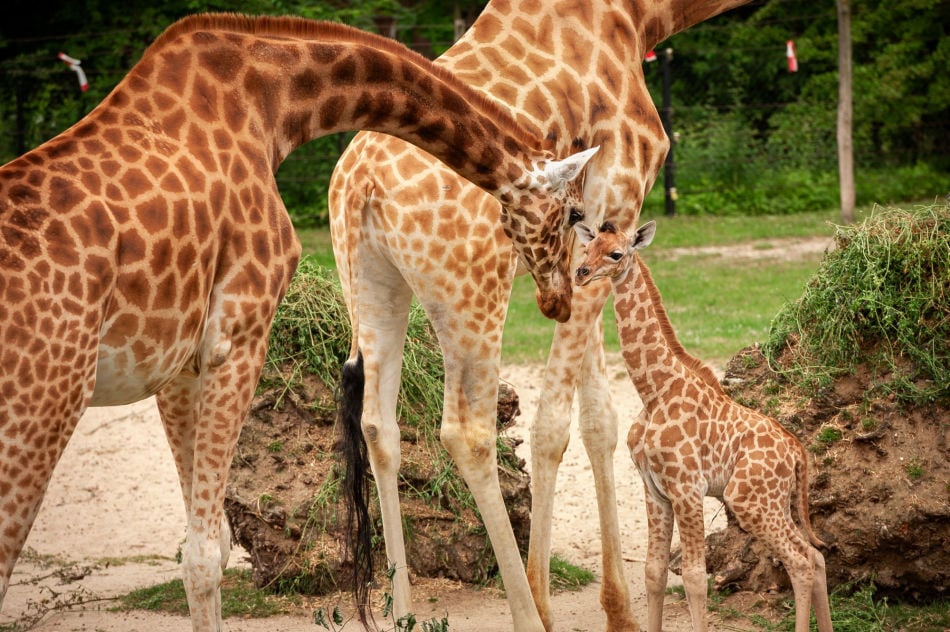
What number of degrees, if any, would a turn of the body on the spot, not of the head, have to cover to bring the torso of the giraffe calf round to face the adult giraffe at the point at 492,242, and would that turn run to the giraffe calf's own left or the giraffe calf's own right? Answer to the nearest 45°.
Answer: approximately 45° to the giraffe calf's own right

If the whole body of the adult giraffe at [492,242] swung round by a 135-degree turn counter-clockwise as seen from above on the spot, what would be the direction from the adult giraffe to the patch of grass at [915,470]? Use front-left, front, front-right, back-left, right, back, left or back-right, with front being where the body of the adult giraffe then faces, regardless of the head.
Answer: back

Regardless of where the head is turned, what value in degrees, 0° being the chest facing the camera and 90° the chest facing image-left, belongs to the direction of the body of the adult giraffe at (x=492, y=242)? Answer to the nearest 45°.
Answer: approximately 225°

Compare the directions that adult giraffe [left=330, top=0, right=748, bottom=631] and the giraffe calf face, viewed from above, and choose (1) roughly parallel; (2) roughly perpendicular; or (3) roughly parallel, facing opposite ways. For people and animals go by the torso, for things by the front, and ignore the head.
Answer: roughly parallel, facing opposite ways

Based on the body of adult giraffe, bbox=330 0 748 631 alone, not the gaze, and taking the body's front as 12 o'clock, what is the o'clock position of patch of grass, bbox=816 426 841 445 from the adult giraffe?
The patch of grass is roughly at 1 o'clock from the adult giraffe.

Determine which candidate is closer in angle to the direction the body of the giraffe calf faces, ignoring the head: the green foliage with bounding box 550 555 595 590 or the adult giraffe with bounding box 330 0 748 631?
the adult giraffe

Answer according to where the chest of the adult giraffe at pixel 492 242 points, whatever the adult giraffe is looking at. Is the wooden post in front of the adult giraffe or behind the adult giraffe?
in front

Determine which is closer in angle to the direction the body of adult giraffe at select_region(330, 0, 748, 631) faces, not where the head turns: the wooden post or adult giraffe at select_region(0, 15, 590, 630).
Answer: the wooden post

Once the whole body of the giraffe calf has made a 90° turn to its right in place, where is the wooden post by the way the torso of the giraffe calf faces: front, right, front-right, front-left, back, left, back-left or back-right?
front-right

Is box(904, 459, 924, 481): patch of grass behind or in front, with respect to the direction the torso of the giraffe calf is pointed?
behind
